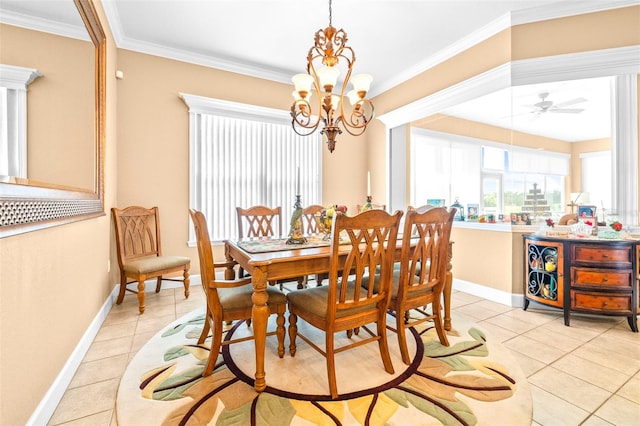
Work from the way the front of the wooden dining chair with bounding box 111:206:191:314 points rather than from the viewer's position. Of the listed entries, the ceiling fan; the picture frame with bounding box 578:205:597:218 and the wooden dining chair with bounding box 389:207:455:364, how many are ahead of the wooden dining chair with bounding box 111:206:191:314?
3

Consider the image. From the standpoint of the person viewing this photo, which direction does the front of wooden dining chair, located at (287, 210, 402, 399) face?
facing away from the viewer and to the left of the viewer

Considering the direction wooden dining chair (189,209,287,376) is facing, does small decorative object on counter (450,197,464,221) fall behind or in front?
in front

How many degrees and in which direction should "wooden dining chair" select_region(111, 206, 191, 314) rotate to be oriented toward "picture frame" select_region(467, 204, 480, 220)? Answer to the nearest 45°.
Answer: approximately 45° to its left

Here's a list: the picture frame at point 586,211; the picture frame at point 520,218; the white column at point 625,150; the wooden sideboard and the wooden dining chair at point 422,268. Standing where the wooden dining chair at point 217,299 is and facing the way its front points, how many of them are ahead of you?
5

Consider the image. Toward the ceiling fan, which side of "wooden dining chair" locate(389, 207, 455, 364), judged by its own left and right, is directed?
right

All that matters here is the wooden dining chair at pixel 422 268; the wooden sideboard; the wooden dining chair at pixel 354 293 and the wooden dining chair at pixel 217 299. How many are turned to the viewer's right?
1

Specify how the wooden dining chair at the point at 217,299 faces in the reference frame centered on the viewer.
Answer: facing to the right of the viewer

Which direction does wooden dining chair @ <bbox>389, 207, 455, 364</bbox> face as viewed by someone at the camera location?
facing away from the viewer and to the left of the viewer

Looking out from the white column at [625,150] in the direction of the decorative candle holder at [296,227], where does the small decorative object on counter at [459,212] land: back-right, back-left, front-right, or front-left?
front-right

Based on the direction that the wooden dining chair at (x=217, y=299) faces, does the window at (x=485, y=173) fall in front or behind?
in front

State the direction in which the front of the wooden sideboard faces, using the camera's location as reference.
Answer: facing the viewer and to the left of the viewer

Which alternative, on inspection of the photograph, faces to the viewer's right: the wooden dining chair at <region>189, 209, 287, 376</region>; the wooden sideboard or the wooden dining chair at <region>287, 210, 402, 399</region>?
the wooden dining chair at <region>189, 209, 287, 376</region>
